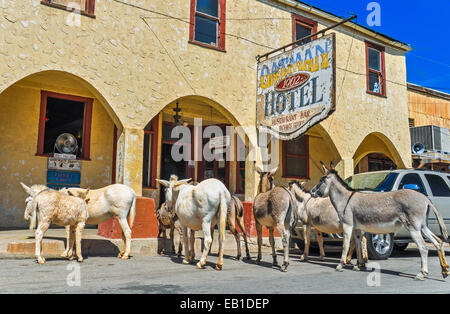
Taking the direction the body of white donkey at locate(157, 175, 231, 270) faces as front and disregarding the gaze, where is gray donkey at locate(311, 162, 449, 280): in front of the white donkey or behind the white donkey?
behind

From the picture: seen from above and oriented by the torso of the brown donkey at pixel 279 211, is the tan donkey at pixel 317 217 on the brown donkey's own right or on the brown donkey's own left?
on the brown donkey's own right

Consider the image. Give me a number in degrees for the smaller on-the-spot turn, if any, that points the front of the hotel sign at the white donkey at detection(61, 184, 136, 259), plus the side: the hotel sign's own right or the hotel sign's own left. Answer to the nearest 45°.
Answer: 0° — it already faces it

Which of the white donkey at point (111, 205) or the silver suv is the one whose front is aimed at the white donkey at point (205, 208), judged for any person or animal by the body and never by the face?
the silver suv

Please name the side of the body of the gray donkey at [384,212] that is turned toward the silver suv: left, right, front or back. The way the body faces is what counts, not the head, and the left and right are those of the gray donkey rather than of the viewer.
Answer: right

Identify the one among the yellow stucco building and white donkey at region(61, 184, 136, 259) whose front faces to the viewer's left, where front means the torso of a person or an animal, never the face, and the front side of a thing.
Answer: the white donkey

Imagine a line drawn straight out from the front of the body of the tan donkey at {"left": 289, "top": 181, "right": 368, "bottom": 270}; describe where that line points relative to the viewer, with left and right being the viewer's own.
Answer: facing to the left of the viewer

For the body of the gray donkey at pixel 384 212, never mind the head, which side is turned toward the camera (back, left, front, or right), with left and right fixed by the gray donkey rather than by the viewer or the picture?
left

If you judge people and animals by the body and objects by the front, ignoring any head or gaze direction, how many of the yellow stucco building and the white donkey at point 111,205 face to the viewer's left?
1

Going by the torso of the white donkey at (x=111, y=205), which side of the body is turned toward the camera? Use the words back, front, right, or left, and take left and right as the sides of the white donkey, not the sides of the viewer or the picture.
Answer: left

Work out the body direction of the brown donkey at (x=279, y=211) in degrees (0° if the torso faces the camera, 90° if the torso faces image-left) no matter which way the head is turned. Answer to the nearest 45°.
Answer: approximately 135°
